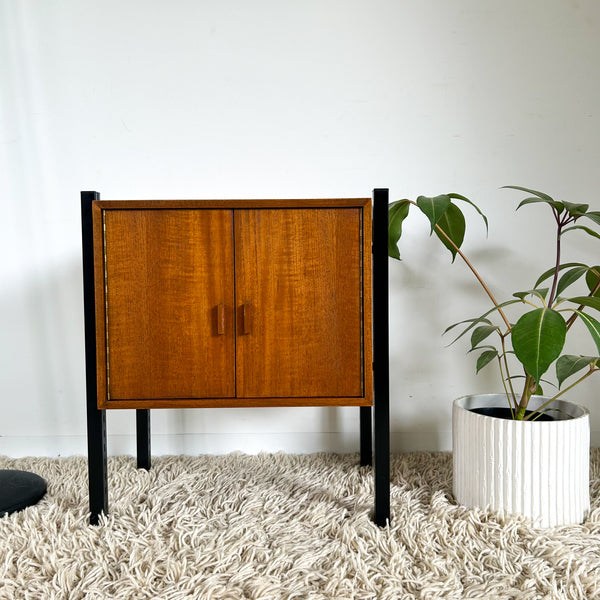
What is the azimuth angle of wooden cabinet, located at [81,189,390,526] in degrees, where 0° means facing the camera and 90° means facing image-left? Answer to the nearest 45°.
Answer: approximately 0°
